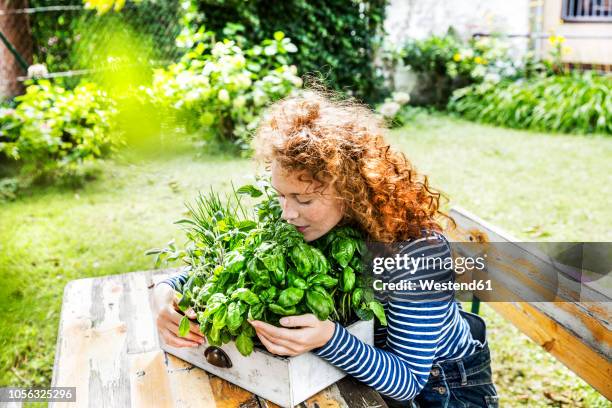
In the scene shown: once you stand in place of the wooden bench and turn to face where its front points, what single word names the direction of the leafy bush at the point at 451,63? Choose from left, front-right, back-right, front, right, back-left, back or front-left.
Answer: back-right

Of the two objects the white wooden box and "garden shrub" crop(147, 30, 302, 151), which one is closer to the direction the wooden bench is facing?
the white wooden box

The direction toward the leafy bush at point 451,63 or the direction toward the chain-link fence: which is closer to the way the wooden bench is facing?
the chain-link fence

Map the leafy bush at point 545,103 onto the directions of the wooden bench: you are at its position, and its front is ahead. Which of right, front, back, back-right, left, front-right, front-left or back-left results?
back-right

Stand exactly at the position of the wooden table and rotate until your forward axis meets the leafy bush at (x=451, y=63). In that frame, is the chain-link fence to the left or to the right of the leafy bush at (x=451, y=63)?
left

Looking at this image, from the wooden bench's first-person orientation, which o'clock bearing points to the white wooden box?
The white wooden box is roughly at 12 o'clock from the wooden bench.

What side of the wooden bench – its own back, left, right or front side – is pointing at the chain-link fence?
right

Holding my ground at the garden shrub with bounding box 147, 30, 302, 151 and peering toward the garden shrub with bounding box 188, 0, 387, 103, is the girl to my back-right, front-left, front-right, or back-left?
back-right

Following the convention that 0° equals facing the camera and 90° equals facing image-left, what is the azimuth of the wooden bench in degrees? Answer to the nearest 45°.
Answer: approximately 45°
